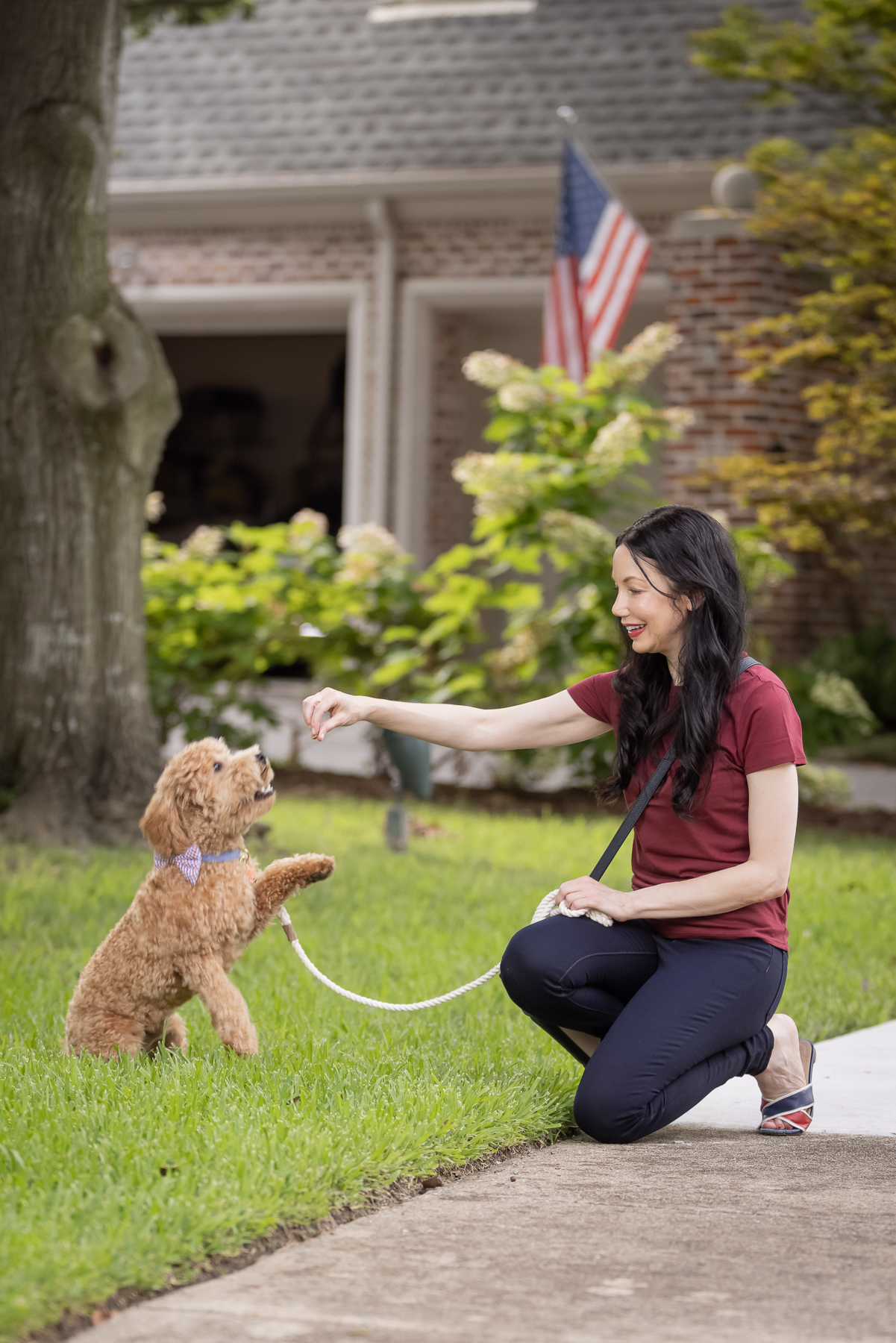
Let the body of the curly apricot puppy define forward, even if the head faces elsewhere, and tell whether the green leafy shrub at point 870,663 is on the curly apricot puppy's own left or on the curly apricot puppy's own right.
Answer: on the curly apricot puppy's own left

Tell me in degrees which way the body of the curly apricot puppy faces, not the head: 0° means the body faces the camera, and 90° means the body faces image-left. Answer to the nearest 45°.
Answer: approximately 270°

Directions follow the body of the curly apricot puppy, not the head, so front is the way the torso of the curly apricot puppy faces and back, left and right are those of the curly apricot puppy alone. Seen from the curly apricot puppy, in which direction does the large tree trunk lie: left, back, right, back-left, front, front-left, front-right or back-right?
left

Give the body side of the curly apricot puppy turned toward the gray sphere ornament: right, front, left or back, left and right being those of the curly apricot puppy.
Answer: left

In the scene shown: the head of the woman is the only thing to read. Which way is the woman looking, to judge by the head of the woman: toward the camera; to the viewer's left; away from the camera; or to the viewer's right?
to the viewer's left

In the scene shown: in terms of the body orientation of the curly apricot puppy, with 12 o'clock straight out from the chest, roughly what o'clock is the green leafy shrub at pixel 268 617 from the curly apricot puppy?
The green leafy shrub is roughly at 9 o'clock from the curly apricot puppy.

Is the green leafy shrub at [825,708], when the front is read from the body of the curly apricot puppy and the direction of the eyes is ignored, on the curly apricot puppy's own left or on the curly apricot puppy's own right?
on the curly apricot puppy's own left

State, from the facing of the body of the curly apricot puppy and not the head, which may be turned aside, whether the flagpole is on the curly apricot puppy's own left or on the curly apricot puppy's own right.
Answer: on the curly apricot puppy's own left

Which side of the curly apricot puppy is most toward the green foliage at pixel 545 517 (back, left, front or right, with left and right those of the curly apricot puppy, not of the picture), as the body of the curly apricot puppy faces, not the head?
left
